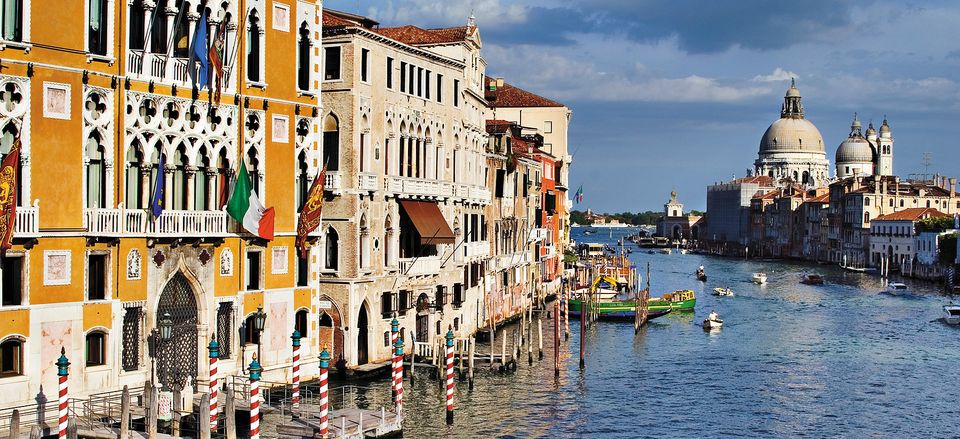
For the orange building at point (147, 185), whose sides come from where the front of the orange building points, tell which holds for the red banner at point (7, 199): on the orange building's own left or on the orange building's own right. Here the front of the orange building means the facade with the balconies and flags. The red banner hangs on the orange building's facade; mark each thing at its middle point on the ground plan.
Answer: on the orange building's own right

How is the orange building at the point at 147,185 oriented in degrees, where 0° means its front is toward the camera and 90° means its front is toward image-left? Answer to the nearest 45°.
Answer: approximately 315°
